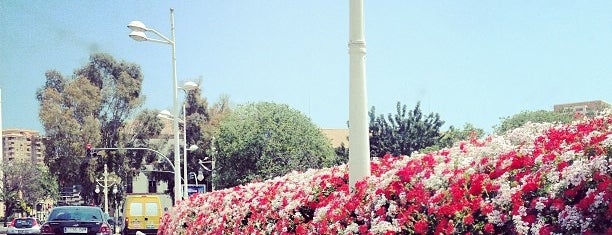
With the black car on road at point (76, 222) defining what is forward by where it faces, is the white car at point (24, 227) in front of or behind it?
in front

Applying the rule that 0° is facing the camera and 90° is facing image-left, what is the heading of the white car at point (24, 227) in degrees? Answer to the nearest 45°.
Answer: approximately 180°

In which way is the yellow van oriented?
away from the camera

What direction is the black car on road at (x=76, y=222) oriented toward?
away from the camera
